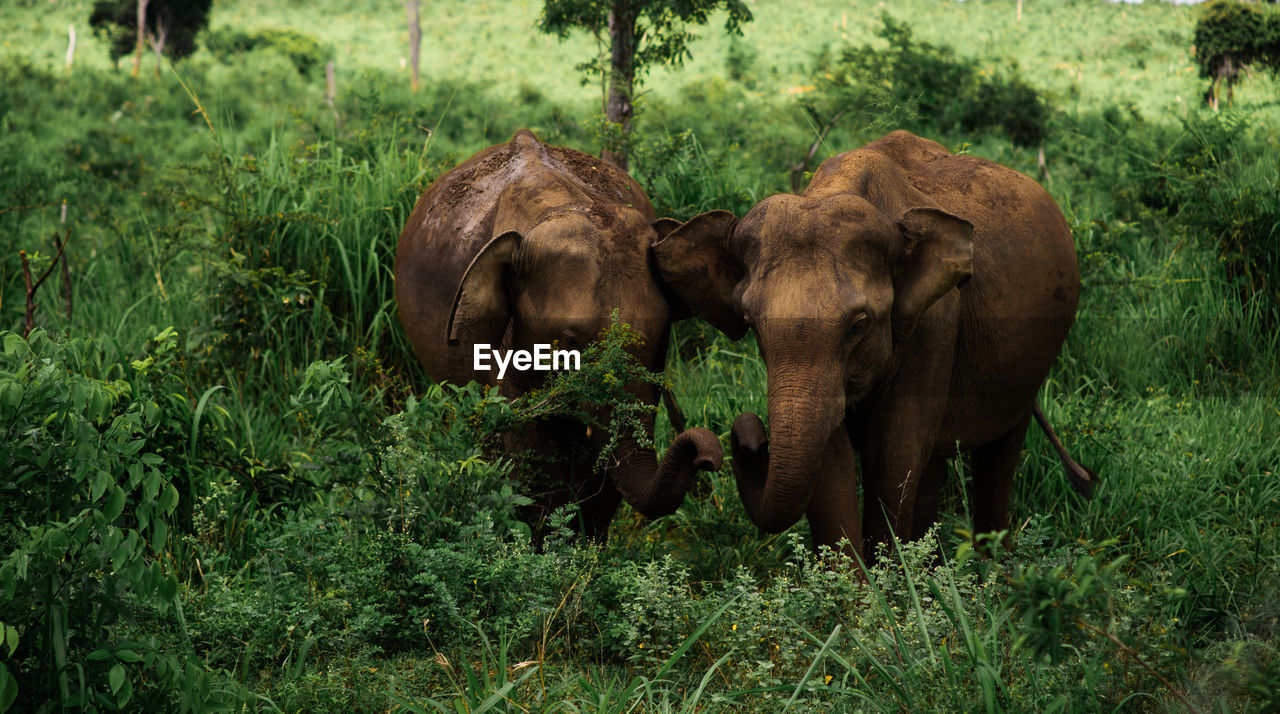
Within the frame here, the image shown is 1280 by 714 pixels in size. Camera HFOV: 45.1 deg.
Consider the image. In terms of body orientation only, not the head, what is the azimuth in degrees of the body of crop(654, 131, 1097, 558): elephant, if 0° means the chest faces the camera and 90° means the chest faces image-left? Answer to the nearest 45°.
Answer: approximately 45°

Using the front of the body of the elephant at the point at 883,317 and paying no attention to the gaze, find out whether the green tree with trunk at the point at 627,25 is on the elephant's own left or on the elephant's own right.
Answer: on the elephant's own right

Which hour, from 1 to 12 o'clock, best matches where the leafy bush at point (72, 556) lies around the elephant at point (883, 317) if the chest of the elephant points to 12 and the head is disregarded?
The leafy bush is roughly at 12 o'clock from the elephant.

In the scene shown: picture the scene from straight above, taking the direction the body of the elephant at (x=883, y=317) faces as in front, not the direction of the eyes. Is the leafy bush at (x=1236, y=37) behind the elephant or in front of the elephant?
behind

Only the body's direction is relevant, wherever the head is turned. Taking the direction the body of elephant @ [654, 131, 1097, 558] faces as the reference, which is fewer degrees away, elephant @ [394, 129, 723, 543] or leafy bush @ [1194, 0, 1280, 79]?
the elephant

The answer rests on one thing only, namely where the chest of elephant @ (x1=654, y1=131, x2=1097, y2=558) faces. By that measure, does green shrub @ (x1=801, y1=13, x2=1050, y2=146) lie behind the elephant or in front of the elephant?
behind

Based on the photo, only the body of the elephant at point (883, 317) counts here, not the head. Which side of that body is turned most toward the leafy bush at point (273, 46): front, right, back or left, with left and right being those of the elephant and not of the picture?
right

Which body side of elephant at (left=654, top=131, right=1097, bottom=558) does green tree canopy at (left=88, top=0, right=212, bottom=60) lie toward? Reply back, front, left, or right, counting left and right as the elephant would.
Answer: right
